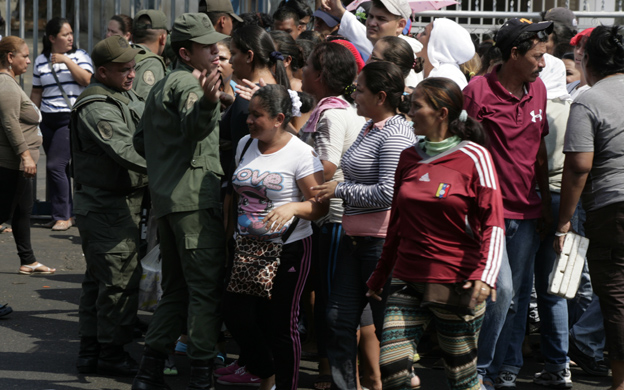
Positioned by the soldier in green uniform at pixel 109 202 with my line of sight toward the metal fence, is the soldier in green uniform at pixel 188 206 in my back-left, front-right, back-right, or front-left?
back-right

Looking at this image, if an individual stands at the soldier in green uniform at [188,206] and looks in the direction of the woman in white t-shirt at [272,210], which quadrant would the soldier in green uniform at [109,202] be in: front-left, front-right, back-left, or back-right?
back-left

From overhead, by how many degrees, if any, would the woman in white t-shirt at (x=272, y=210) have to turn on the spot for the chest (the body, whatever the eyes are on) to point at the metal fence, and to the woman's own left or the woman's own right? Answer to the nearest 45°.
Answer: approximately 135° to the woman's own right

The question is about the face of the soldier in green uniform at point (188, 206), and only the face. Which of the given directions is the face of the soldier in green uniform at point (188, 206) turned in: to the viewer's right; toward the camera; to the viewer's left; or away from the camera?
to the viewer's right

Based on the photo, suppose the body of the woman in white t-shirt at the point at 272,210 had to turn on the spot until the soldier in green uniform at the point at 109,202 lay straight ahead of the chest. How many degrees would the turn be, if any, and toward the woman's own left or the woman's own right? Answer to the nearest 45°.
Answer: approximately 90° to the woman's own right

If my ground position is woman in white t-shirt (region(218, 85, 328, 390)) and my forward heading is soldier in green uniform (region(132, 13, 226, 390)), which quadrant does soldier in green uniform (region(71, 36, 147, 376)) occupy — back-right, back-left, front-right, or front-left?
front-right

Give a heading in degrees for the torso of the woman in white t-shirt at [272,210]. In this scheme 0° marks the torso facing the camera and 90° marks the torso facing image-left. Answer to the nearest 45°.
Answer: approximately 45°

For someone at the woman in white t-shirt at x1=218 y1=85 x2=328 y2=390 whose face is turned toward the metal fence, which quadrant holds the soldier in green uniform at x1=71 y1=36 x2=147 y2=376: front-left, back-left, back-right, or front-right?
front-left
